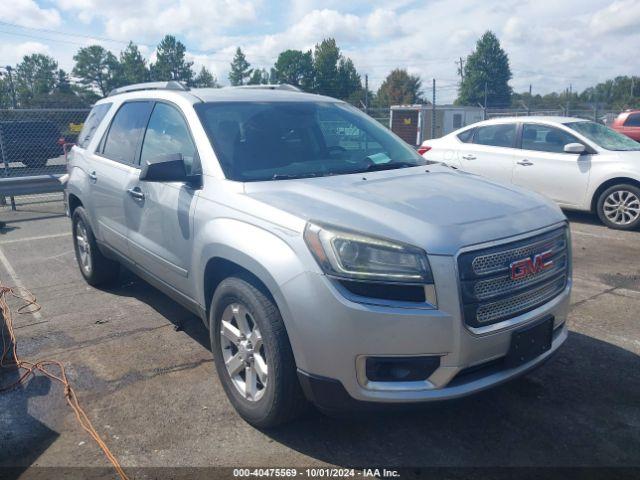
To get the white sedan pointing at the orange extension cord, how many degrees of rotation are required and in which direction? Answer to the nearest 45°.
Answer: approximately 90° to its right

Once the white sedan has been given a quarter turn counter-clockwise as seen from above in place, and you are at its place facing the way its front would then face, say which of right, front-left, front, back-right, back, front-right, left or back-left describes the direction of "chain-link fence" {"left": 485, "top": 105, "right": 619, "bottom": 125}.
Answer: front-left

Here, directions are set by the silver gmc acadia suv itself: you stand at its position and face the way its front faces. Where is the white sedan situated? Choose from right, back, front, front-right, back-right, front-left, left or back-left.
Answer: left

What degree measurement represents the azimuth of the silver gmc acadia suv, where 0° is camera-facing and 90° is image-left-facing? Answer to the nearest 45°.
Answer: approximately 315°

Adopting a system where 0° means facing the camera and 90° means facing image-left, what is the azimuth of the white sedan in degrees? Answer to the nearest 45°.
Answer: approximately 315°
